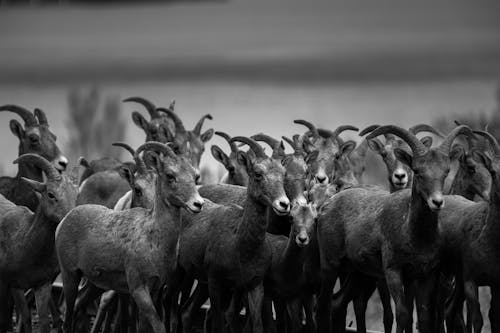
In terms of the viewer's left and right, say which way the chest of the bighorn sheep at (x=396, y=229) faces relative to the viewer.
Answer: facing the viewer and to the right of the viewer

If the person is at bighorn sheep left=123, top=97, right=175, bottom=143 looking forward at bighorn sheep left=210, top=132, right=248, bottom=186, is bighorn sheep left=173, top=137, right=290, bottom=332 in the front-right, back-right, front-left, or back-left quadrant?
front-right

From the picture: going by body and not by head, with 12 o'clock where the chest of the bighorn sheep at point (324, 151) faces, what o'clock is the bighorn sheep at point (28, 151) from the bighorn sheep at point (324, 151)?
the bighorn sheep at point (28, 151) is roughly at 3 o'clock from the bighorn sheep at point (324, 151).

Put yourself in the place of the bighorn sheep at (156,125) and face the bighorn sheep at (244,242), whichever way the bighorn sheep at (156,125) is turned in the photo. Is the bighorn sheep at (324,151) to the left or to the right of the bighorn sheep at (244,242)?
left

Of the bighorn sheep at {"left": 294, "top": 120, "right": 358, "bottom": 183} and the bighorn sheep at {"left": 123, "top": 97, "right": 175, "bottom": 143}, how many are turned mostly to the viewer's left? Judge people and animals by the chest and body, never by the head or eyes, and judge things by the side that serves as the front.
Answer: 0

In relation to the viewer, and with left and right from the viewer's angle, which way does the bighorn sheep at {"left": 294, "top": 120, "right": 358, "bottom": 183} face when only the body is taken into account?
facing the viewer

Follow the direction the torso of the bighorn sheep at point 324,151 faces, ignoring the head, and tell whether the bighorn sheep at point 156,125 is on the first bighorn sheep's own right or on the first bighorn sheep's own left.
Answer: on the first bighorn sheep's own right

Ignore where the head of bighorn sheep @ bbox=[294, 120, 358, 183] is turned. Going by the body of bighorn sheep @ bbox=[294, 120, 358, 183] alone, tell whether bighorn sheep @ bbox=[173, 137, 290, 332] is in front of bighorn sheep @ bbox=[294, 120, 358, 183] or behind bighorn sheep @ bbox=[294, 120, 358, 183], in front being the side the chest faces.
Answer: in front
